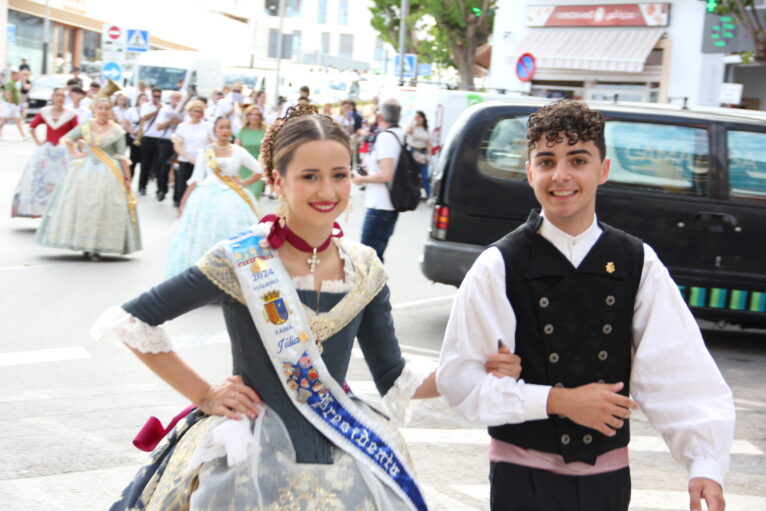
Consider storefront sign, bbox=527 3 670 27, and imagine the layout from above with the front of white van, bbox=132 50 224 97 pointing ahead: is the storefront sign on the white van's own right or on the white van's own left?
on the white van's own left

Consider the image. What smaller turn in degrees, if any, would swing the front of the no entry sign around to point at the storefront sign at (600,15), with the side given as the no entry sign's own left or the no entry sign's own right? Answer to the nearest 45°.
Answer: approximately 90° to the no entry sign's own left

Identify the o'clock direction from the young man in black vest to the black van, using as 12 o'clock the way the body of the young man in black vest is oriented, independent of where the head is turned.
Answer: The black van is roughly at 6 o'clock from the young man in black vest.

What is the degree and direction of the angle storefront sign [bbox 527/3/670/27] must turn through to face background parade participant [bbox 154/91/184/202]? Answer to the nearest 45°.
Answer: approximately 45° to its right

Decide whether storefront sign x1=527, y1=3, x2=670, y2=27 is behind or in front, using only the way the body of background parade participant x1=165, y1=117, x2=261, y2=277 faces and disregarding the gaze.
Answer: behind

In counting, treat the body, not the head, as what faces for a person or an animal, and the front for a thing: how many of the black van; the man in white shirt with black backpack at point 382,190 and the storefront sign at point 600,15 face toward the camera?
1

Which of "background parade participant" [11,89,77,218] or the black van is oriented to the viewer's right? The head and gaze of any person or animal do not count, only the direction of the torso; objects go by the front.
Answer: the black van

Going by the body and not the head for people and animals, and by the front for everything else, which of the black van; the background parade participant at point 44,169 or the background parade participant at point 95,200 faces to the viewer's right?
the black van

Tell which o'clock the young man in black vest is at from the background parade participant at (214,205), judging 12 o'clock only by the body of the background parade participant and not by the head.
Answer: The young man in black vest is roughly at 12 o'clock from the background parade participant.

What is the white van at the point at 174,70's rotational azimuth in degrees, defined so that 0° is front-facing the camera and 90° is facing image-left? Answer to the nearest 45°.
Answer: approximately 45°

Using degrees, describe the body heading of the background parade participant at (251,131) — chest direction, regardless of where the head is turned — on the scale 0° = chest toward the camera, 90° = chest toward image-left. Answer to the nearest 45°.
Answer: approximately 0°
